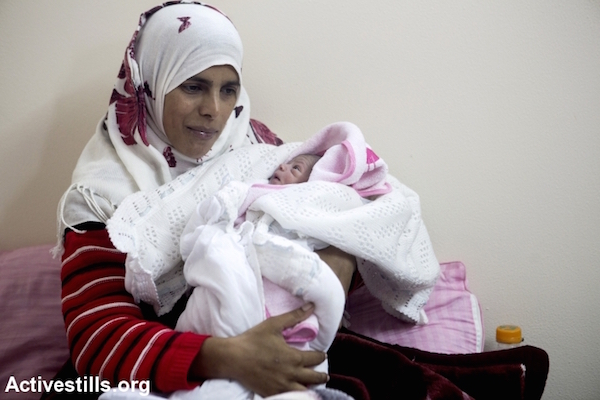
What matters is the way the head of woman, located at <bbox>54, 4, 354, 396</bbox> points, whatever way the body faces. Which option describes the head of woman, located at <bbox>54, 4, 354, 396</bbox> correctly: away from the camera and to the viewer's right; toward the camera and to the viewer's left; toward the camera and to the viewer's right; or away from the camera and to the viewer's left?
toward the camera and to the viewer's right

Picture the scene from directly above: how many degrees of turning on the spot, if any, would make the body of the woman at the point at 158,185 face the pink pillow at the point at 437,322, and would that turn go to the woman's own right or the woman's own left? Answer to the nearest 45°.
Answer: approximately 45° to the woman's own left

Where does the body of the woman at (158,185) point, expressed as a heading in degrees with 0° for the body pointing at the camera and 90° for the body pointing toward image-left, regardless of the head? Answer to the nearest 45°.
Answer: approximately 315°

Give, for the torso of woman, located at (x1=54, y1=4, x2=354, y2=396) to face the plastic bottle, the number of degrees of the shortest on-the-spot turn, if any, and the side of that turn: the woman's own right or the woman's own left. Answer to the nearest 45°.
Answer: approximately 45° to the woman's own left
